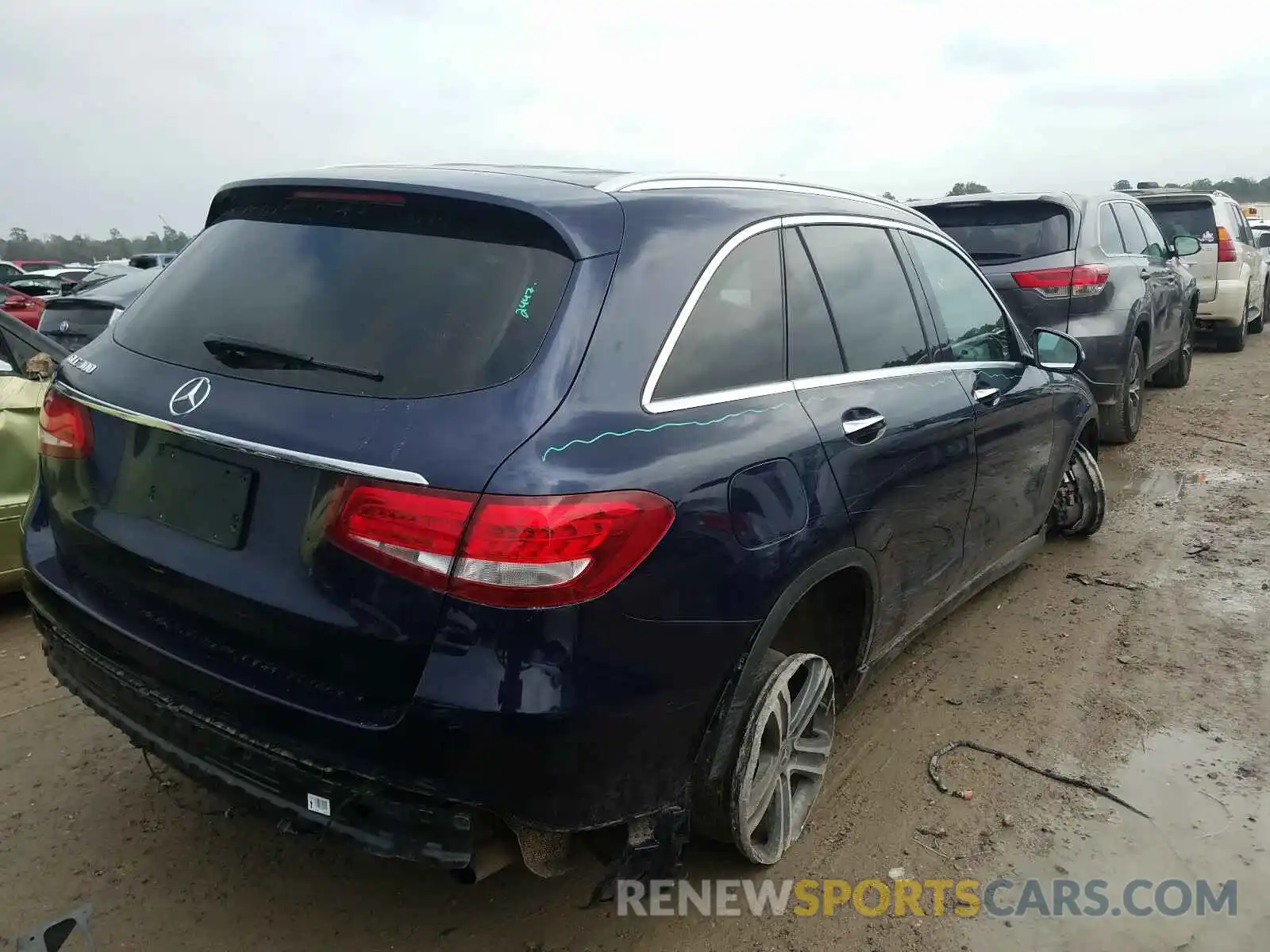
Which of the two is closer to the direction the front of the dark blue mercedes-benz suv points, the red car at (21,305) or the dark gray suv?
the dark gray suv

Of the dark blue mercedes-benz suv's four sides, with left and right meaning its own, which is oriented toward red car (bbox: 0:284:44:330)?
left

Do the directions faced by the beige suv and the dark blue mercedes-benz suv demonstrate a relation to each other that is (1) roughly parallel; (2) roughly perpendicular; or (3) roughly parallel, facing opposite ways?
roughly parallel

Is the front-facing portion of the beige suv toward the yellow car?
no

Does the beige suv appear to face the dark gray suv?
no

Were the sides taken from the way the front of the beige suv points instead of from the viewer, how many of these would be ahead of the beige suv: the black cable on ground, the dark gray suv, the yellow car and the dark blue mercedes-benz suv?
0

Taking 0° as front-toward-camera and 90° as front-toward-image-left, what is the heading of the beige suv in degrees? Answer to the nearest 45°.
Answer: approximately 180°

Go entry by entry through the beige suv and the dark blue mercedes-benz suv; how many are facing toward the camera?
0

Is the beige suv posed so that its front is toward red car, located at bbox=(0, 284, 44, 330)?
no

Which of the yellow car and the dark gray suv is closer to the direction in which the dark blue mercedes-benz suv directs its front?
the dark gray suv

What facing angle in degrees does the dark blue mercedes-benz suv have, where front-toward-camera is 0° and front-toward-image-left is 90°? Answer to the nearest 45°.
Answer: approximately 225°

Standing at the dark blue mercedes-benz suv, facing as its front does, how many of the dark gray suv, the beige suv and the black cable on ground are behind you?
0

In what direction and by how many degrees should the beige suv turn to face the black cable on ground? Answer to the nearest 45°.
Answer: approximately 180°
